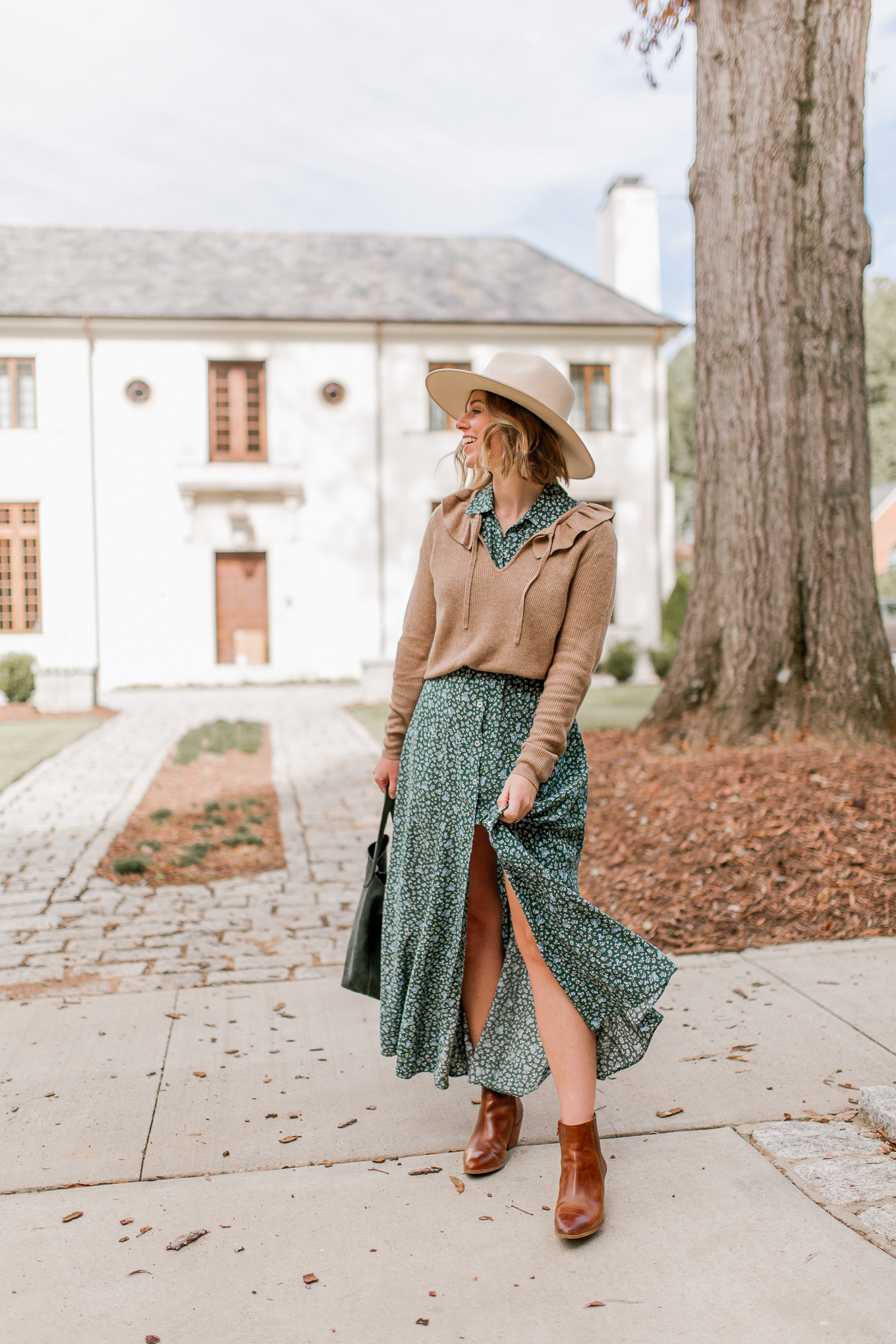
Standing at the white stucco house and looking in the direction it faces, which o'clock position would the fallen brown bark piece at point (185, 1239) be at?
The fallen brown bark piece is roughly at 12 o'clock from the white stucco house.

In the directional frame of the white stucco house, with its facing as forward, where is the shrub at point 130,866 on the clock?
The shrub is roughly at 12 o'clock from the white stucco house.

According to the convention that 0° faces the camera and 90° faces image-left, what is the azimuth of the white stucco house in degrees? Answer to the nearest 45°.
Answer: approximately 0°

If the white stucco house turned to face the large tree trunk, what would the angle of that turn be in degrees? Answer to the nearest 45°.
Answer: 0° — it already faces it

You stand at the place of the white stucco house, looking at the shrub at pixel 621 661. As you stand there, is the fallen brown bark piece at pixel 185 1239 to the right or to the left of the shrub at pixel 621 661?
right

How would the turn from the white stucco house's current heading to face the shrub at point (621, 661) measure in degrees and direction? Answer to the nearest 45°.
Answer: approximately 45° to its left

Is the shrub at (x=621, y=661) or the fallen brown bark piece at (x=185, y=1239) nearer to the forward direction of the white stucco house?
the fallen brown bark piece

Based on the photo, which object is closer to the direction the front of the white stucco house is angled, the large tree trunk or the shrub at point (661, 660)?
the large tree trunk
